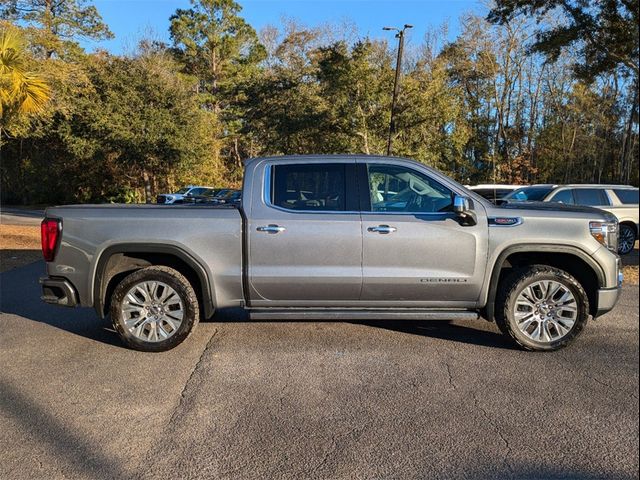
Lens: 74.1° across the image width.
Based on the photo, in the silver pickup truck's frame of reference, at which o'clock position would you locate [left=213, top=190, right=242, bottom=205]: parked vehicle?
The parked vehicle is roughly at 8 o'clock from the silver pickup truck.

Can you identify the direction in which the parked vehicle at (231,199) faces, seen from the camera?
facing the viewer and to the left of the viewer

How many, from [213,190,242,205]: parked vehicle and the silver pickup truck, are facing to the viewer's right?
1

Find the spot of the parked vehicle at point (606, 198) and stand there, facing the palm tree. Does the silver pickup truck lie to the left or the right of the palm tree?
left

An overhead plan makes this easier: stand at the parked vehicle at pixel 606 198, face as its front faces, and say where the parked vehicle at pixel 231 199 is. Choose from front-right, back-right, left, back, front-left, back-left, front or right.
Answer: front

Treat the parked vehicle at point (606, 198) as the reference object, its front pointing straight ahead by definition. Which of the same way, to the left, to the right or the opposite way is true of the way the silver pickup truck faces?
the opposite way

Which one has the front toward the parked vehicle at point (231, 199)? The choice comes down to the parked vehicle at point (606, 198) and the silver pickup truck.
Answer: the parked vehicle at point (606, 198)

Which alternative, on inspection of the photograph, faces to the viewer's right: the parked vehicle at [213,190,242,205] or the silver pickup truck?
the silver pickup truck

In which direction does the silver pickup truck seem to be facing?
to the viewer's right
